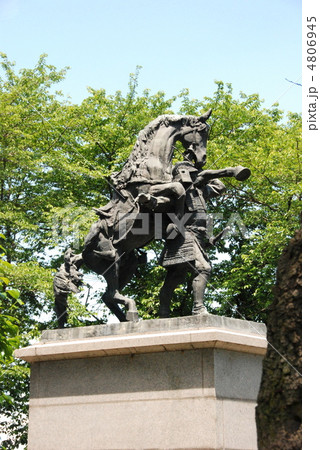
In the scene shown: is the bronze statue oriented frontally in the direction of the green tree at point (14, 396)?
no

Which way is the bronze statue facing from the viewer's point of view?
to the viewer's right
